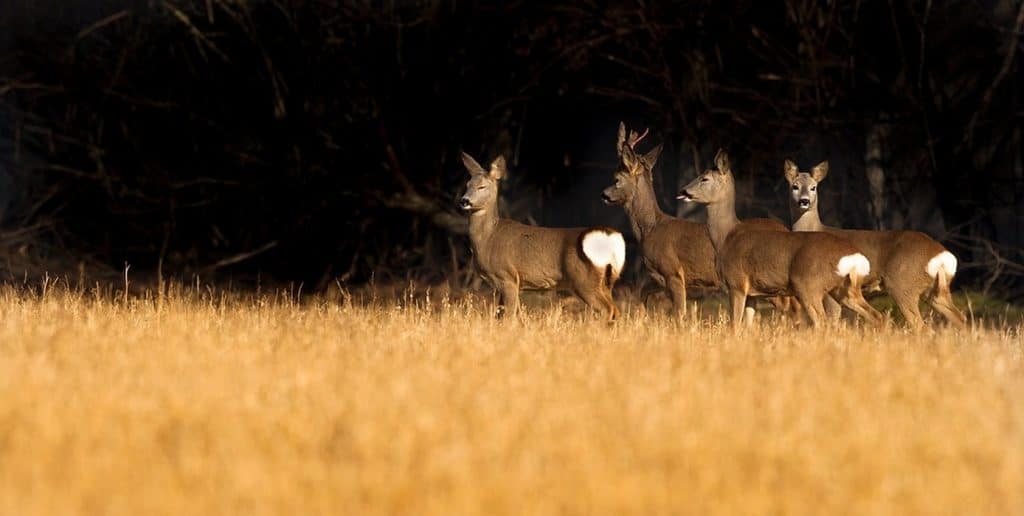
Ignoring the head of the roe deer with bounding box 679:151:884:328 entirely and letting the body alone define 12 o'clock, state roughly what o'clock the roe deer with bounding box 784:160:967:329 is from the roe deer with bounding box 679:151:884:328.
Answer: the roe deer with bounding box 784:160:967:329 is roughly at 5 o'clock from the roe deer with bounding box 679:151:884:328.

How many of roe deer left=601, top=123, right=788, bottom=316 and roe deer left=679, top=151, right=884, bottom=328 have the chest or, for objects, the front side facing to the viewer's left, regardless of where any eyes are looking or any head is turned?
2

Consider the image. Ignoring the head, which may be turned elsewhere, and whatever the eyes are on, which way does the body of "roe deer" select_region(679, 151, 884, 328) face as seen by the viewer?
to the viewer's left

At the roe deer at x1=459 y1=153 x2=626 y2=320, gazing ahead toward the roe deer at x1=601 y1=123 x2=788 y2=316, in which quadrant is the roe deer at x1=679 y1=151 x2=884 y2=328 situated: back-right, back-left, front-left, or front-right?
front-right

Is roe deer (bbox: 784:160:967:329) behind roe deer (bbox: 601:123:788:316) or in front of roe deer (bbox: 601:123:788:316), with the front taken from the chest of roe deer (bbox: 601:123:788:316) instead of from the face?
behind

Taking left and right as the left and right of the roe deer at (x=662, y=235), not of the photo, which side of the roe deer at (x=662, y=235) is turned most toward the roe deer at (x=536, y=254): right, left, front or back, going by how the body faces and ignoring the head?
front

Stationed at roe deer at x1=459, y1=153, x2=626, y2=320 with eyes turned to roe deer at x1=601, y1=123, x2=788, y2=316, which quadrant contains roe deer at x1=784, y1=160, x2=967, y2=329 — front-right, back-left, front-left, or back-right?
front-right

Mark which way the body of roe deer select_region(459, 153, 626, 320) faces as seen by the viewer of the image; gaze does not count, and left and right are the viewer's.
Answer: facing away from the viewer and to the left of the viewer

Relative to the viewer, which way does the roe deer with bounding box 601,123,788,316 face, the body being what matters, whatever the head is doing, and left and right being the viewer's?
facing to the left of the viewer
